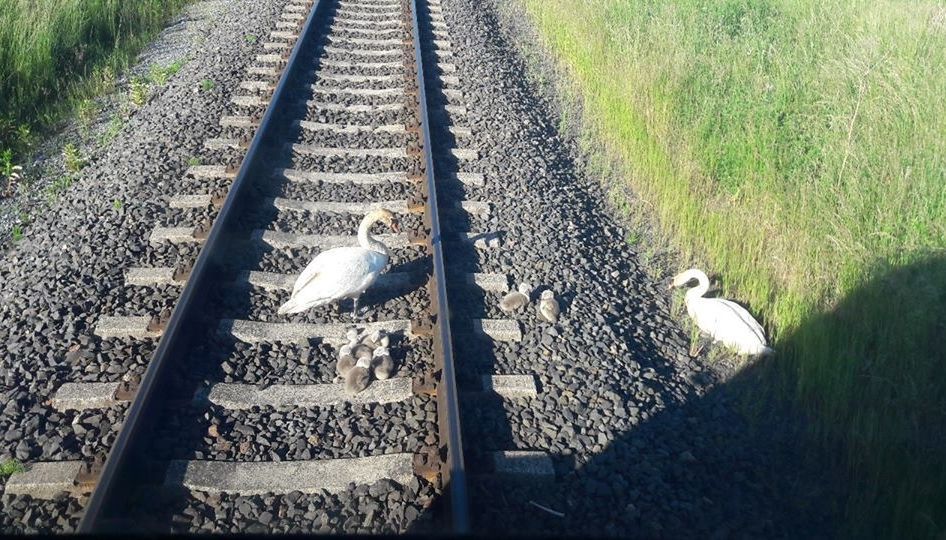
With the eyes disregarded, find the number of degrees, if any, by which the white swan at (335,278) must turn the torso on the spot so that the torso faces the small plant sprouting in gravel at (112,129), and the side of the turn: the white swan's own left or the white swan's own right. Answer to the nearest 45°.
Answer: approximately 135° to the white swan's own left

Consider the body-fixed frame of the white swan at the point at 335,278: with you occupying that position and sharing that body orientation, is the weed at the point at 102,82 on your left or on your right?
on your left

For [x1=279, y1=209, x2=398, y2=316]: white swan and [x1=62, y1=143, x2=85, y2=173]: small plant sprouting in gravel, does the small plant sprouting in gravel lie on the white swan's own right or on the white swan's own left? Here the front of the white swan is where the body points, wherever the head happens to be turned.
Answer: on the white swan's own left

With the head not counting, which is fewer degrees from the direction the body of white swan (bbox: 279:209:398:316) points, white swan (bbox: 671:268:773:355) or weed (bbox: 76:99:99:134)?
the white swan

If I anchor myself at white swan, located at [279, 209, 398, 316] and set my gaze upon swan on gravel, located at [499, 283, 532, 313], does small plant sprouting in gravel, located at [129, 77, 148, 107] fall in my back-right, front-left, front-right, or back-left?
back-left

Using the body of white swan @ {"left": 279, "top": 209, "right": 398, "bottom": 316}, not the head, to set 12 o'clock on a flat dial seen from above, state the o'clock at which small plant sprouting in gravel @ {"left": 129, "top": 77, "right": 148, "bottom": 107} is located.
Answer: The small plant sprouting in gravel is roughly at 8 o'clock from the white swan.

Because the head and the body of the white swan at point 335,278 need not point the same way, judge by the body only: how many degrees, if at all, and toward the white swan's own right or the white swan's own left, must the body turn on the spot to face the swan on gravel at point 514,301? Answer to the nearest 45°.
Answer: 0° — it already faces it
